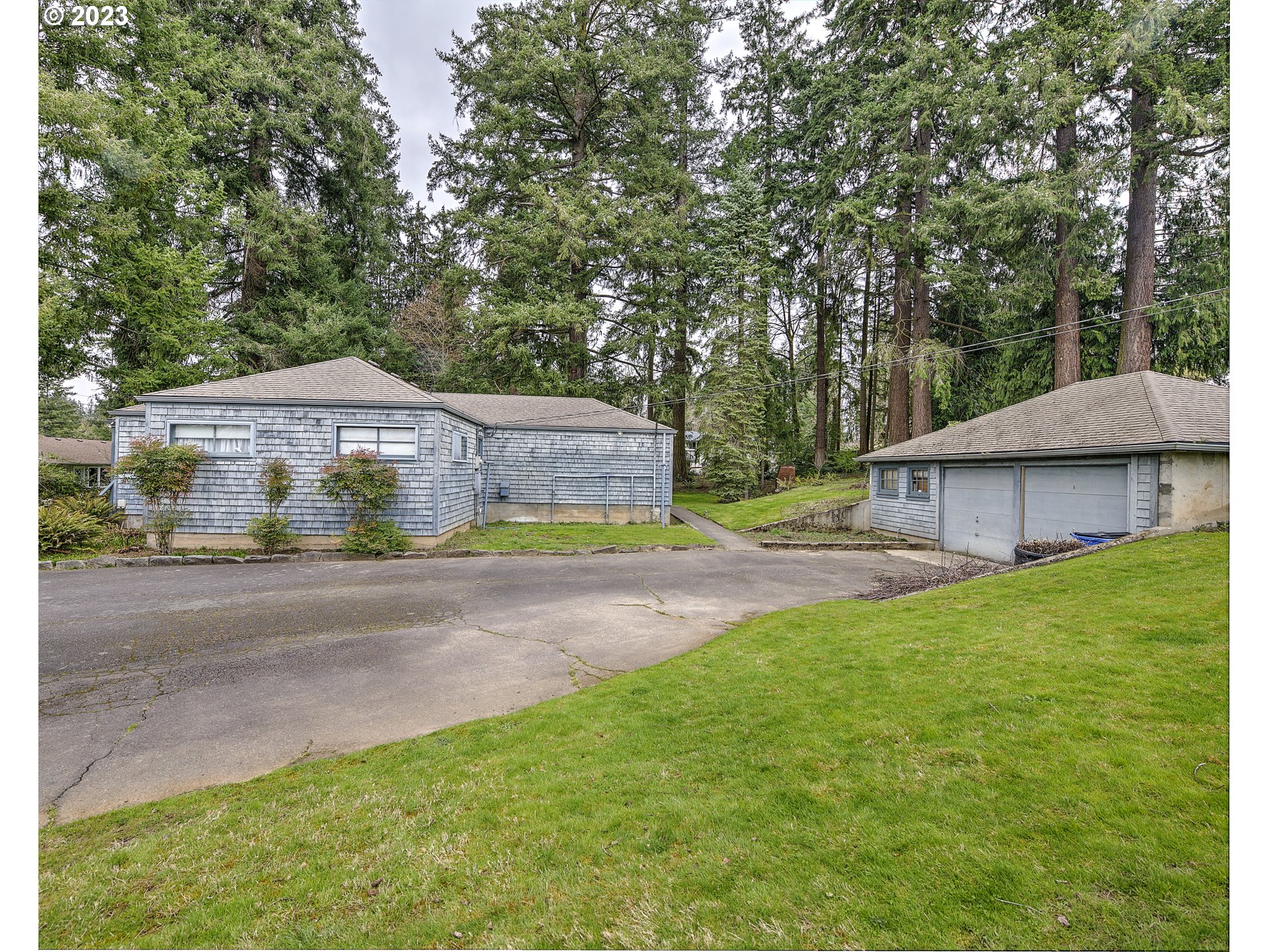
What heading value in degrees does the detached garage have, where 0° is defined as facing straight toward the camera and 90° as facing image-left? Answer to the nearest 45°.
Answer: approximately 45°

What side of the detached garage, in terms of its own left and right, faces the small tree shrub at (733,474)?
right

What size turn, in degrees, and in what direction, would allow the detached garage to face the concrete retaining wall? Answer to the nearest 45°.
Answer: approximately 90° to its right

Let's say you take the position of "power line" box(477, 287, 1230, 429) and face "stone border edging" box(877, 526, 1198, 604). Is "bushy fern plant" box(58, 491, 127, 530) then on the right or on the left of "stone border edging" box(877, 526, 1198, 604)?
right

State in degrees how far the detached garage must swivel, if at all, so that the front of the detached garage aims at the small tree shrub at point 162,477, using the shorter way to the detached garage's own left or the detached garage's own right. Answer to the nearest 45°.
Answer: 0° — it already faces it

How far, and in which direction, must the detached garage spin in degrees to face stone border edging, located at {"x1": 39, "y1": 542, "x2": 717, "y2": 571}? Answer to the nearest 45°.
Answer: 0° — it already faces it

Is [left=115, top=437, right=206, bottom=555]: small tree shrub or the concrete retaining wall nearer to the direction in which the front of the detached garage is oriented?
the small tree shrub
